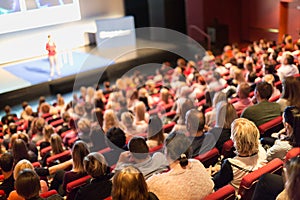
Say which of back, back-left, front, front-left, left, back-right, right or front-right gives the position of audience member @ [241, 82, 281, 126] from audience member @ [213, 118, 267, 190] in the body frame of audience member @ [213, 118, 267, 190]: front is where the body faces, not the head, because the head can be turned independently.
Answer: front-right

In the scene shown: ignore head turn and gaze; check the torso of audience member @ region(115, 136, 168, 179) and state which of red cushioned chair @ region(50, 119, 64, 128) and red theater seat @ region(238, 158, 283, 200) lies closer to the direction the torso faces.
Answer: the red cushioned chair

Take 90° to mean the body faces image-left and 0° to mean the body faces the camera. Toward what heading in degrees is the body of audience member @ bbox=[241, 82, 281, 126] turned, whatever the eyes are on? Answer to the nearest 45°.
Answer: approximately 135°

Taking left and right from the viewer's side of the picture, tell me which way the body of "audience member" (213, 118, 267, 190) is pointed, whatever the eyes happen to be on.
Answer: facing away from the viewer and to the left of the viewer

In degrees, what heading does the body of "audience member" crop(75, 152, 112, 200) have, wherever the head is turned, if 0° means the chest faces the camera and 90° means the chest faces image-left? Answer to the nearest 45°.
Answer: approximately 135°

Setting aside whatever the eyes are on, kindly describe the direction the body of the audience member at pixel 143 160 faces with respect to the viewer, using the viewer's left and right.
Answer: facing away from the viewer and to the left of the viewer

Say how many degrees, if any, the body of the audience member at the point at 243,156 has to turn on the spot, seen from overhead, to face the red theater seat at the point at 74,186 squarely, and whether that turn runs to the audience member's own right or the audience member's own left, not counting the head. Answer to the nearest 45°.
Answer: approximately 45° to the audience member's own left

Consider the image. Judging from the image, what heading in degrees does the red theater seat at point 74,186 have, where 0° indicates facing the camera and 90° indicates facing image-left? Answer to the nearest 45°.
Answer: approximately 135°

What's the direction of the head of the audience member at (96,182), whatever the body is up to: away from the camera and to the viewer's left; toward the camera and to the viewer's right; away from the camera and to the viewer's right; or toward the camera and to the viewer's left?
away from the camera and to the viewer's left

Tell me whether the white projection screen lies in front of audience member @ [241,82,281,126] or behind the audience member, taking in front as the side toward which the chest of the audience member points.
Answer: in front

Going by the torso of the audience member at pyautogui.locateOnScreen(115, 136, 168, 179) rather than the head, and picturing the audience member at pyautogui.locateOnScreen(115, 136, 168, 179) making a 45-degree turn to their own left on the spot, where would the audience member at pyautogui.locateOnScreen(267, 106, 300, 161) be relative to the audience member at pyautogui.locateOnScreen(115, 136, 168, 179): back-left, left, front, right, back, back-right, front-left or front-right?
back
